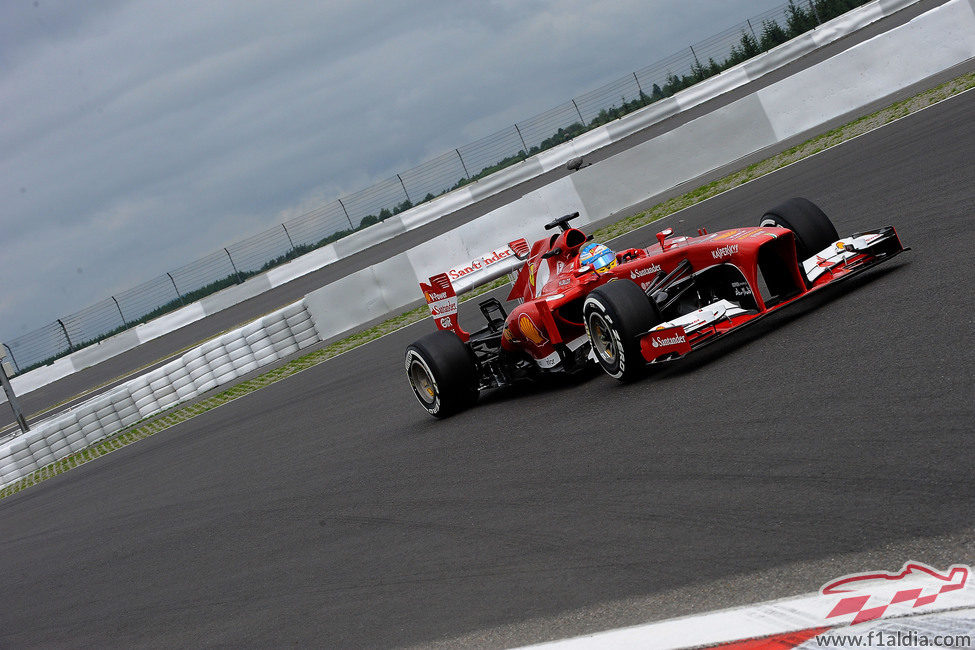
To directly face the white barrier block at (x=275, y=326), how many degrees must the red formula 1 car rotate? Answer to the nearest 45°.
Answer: approximately 180°

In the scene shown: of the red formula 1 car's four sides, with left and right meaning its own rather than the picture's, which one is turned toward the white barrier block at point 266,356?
back

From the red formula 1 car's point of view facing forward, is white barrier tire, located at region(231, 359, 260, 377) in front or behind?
behind

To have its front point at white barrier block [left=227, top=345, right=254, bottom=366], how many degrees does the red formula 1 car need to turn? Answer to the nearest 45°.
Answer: approximately 180°

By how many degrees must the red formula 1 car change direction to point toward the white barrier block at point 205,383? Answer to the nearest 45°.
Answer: approximately 180°

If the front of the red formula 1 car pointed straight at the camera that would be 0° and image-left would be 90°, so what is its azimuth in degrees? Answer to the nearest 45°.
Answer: approximately 315°

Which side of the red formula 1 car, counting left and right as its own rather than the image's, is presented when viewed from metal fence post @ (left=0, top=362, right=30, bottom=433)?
back

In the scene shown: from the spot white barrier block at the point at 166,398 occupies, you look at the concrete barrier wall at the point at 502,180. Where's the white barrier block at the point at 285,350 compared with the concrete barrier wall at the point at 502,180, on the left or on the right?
right
